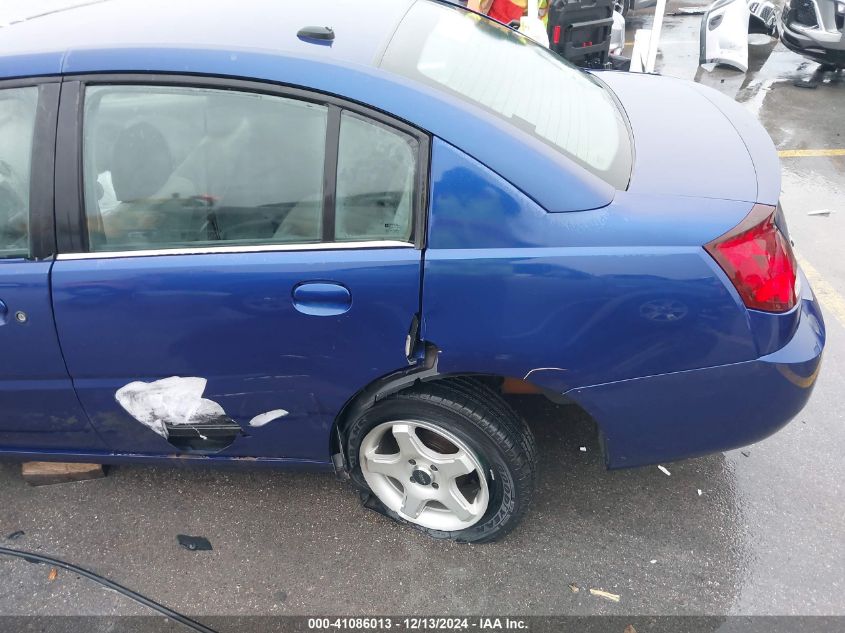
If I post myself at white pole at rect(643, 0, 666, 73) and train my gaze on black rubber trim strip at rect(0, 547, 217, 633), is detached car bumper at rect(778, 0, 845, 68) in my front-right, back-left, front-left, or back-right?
back-left

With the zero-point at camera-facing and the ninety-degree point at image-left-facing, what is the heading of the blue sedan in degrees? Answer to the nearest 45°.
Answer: approximately 90°

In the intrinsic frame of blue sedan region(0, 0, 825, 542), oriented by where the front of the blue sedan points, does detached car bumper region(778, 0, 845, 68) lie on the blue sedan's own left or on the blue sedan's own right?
on the blue sedan's own right

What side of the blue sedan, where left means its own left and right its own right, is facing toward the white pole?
right
